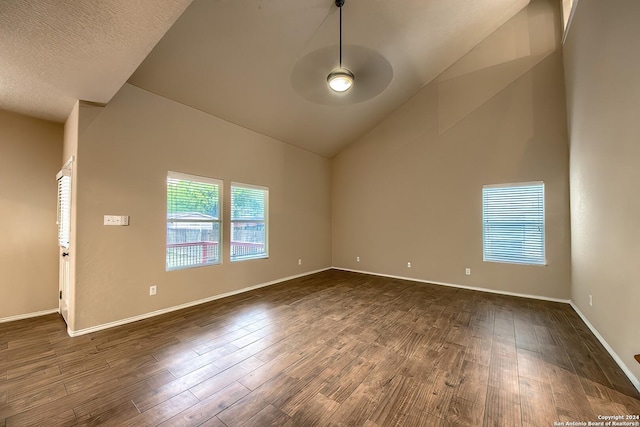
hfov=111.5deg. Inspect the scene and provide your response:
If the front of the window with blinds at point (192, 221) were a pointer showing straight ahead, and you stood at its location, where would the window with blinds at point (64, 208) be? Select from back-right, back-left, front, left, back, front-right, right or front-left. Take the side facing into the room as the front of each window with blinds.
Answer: back-right

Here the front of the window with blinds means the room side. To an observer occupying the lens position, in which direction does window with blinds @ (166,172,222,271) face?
facing the viewer and to the right of the viewer

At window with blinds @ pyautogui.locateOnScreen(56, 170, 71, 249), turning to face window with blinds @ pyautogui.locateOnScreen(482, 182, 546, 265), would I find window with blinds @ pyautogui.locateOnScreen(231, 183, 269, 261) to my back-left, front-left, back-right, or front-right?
front-left

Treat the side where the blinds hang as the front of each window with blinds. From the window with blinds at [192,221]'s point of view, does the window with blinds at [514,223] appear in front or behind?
in front

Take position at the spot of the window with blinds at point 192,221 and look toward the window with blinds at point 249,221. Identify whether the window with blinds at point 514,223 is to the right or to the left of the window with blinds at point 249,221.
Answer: right
